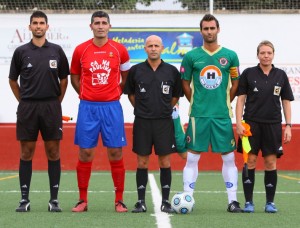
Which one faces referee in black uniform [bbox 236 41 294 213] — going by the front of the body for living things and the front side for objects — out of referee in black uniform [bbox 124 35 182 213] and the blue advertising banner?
the blue advertising banner

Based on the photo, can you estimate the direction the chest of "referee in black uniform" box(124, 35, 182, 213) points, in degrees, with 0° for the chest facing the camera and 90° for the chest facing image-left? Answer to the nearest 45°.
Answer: approximately 0°

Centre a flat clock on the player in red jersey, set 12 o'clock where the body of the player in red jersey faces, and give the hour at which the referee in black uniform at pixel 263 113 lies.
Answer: The referee in black uniform is roughly at 9 o'clock from the player in red jersey.

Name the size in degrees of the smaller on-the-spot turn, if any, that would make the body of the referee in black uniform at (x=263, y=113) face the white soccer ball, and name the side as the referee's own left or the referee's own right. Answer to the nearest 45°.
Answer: approximately 45° to the referee's own right

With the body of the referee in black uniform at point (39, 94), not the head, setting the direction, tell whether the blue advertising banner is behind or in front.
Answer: behind
